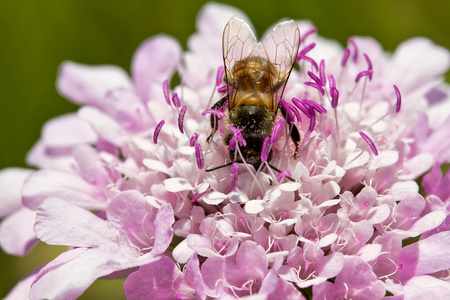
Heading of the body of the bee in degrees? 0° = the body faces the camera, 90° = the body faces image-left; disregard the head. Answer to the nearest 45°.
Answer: approximately 0°
